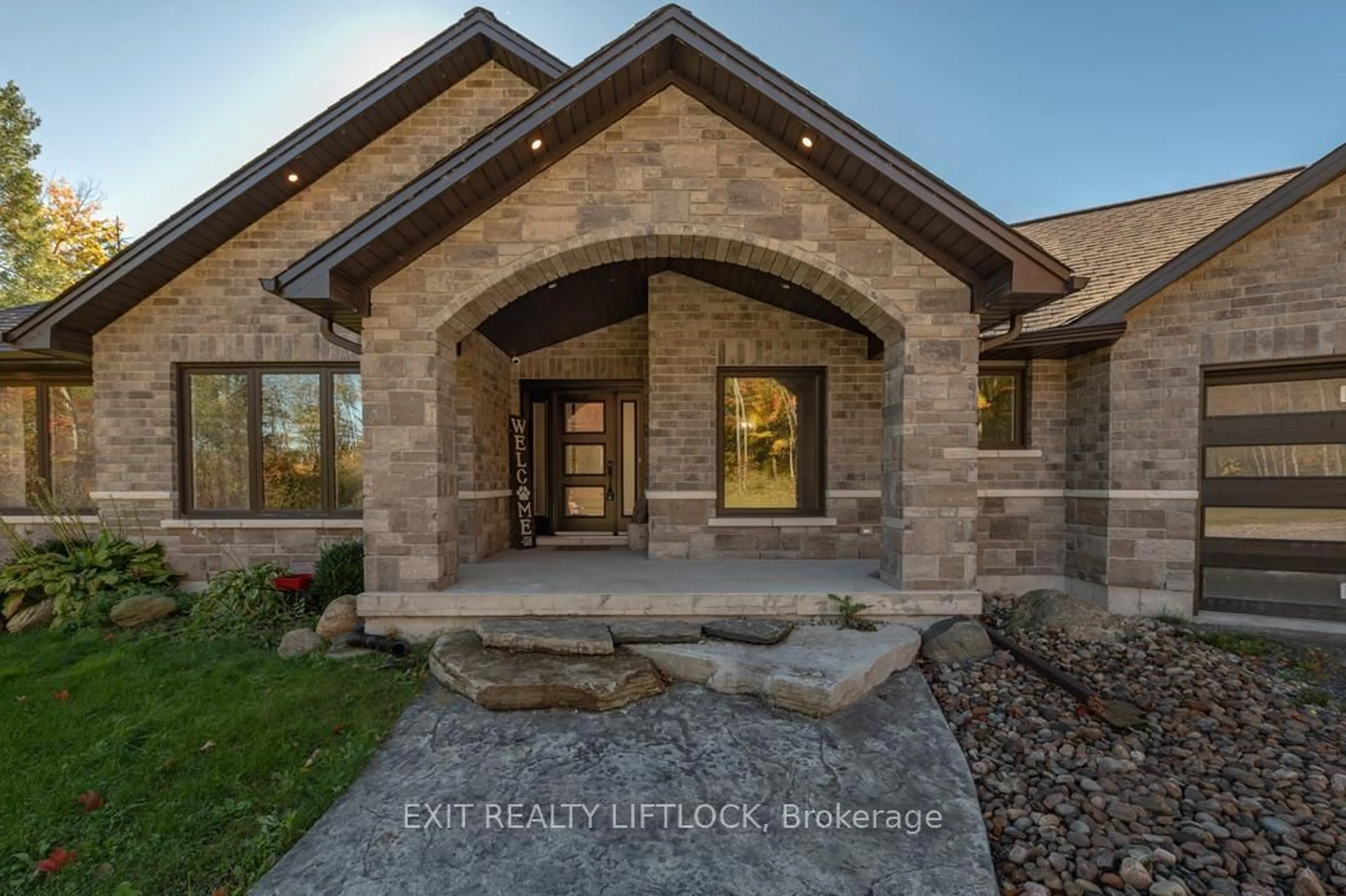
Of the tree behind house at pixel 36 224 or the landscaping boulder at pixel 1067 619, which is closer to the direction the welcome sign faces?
the landscaping boulder

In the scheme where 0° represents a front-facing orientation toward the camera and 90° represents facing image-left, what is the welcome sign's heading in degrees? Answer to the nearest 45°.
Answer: approximately 0°

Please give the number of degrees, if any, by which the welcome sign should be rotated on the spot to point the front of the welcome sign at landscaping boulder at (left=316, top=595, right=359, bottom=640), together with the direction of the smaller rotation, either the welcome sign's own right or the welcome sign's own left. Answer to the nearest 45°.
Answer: approximately 45° to the welcome sign's own right

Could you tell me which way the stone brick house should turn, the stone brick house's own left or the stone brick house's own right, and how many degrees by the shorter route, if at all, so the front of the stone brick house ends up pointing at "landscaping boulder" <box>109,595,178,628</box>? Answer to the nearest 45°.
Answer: approximately 90° to the stone brick house's own right

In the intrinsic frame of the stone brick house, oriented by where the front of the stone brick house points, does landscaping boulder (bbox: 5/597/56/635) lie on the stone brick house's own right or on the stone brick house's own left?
on the stone brick house's own right

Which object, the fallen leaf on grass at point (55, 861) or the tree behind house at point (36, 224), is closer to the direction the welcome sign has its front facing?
the fallen leaf on grass

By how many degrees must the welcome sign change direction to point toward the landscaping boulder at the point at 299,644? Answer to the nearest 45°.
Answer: approximately 45° to its right

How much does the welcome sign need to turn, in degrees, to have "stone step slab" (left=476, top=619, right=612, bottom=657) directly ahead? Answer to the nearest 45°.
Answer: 0° — it already faces it

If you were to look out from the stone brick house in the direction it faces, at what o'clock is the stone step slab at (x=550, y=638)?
The stone step slab is roughly at 1 o'clock from the stone brick house.

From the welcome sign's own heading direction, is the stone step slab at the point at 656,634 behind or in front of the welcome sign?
in front
